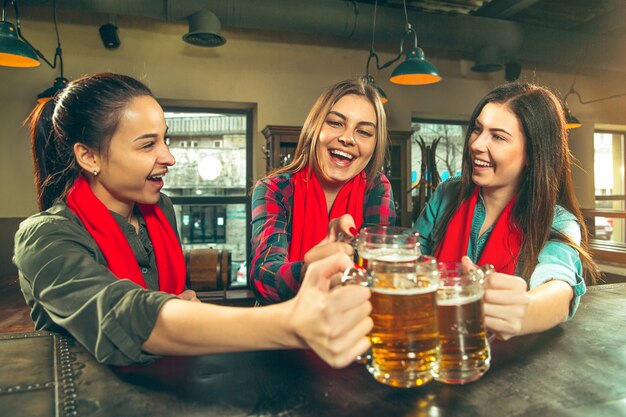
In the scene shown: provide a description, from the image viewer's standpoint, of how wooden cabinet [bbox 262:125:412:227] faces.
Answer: facing the viewer

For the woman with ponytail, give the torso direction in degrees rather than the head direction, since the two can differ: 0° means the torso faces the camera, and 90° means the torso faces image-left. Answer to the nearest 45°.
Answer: approximately 315°

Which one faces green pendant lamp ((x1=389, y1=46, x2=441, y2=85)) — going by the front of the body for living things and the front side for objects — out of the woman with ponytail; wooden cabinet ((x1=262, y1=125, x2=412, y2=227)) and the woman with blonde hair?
the wooden cabinet

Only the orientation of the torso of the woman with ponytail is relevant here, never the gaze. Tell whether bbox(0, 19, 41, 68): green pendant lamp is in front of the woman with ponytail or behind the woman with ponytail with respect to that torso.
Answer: behind

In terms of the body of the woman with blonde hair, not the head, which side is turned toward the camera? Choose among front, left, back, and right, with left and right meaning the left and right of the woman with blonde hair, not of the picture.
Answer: front

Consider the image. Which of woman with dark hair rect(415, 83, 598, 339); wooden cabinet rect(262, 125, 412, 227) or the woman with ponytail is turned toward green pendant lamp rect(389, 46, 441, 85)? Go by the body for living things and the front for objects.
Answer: the wooden cabinet

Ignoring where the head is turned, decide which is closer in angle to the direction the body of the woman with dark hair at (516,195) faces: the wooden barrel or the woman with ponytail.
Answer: the woman with ponytail

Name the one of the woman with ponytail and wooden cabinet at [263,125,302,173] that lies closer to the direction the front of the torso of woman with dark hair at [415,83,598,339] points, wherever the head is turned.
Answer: the woman with ponytail

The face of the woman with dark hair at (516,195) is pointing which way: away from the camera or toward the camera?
toward the camera

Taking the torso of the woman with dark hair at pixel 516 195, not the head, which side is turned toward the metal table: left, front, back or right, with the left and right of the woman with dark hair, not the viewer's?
front

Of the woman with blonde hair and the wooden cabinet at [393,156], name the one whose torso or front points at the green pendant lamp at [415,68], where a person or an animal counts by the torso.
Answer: the wooden cabinet

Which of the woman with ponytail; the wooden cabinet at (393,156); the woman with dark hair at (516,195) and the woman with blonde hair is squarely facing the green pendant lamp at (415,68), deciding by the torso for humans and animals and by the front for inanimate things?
the wooden cabinet

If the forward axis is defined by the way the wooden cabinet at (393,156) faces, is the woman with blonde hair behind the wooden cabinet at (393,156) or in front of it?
in front

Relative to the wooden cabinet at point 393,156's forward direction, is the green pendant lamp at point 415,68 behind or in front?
in front

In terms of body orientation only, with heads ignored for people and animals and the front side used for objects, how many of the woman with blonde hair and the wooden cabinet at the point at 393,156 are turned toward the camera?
2

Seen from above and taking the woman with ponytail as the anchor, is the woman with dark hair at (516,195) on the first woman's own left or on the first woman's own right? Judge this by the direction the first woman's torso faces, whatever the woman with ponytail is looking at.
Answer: on the first woman's own left

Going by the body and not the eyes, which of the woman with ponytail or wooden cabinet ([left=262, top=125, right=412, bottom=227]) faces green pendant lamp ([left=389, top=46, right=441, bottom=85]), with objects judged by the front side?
the wooden cabinet
